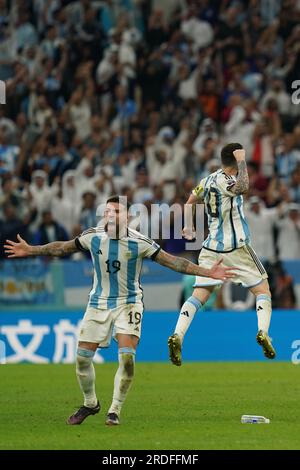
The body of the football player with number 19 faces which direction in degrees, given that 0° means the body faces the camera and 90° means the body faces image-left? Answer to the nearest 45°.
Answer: approximately 0°

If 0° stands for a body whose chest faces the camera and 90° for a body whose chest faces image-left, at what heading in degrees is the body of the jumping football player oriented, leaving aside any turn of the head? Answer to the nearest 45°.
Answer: approximately 225°
